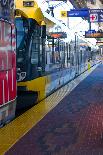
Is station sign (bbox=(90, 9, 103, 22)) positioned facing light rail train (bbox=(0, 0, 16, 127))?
yes

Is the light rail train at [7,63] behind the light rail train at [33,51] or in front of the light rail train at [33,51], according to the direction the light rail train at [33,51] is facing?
in front

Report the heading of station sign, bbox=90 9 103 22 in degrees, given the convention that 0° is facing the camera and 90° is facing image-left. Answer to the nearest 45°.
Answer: approximately 0°

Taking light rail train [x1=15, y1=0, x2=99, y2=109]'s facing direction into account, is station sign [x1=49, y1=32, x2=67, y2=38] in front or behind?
behind

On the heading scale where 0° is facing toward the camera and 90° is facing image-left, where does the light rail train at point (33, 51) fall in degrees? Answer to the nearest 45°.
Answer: approximately 45°
